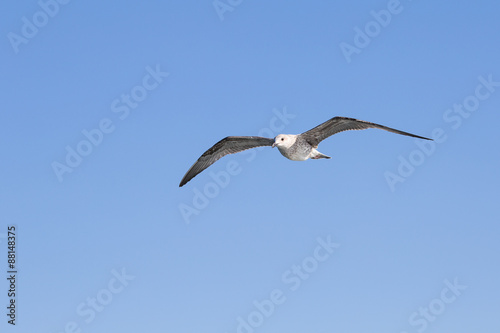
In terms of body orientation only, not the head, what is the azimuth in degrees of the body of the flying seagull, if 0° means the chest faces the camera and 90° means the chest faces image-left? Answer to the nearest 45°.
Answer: approximately 45°
